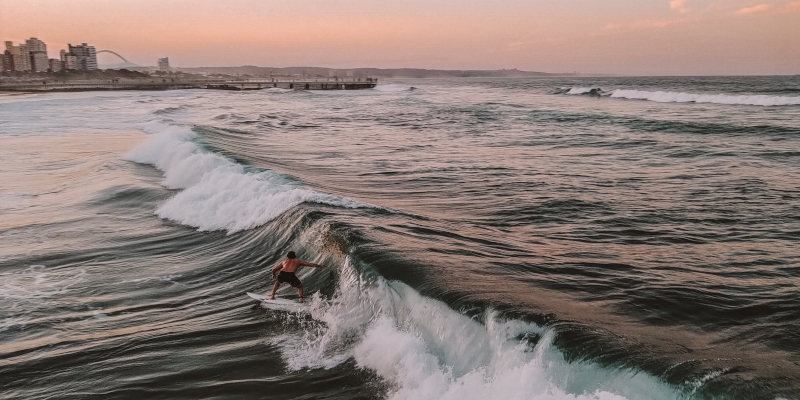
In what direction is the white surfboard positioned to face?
to the viewer's left
